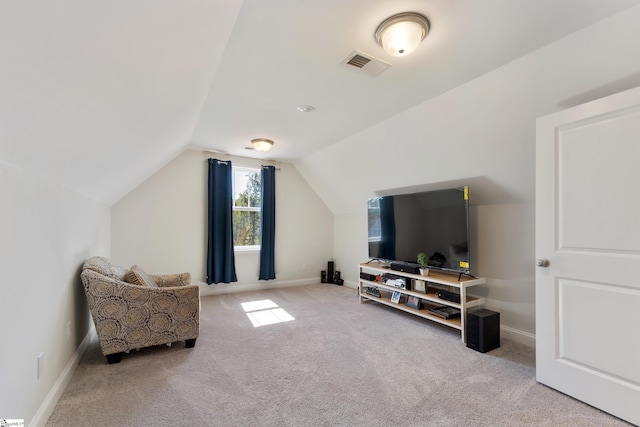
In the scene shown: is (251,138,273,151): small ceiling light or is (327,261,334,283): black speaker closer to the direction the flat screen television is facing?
the small ceiling light

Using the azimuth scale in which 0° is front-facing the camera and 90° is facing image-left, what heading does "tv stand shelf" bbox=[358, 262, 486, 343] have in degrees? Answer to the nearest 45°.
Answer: approximately 45°

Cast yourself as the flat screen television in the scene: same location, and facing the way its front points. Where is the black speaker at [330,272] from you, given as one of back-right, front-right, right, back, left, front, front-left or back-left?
right

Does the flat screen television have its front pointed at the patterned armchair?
yes

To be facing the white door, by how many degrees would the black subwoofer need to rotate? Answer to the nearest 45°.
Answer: approximately 90° to its left

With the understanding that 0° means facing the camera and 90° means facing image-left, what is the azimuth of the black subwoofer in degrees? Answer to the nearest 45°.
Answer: approximately 45°

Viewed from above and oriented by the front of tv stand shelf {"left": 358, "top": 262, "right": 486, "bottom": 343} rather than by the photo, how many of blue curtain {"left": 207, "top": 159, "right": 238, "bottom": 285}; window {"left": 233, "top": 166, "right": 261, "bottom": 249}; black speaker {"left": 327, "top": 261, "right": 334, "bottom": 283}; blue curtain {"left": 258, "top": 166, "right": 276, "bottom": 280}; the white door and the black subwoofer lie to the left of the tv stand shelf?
2

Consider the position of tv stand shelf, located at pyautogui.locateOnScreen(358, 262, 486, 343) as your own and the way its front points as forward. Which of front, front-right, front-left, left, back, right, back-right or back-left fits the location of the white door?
left
